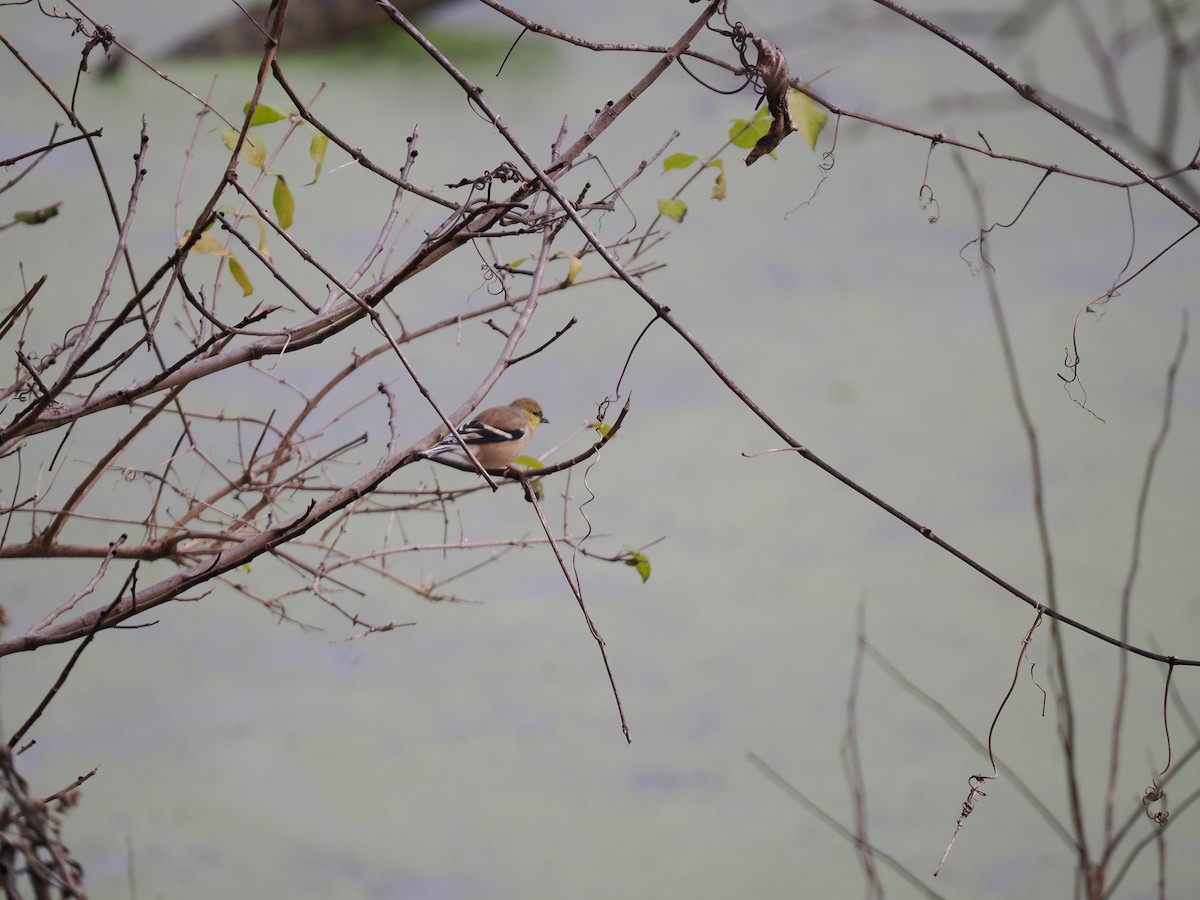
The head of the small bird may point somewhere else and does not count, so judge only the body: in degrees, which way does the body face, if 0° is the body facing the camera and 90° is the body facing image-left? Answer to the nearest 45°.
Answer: approximately 270°
